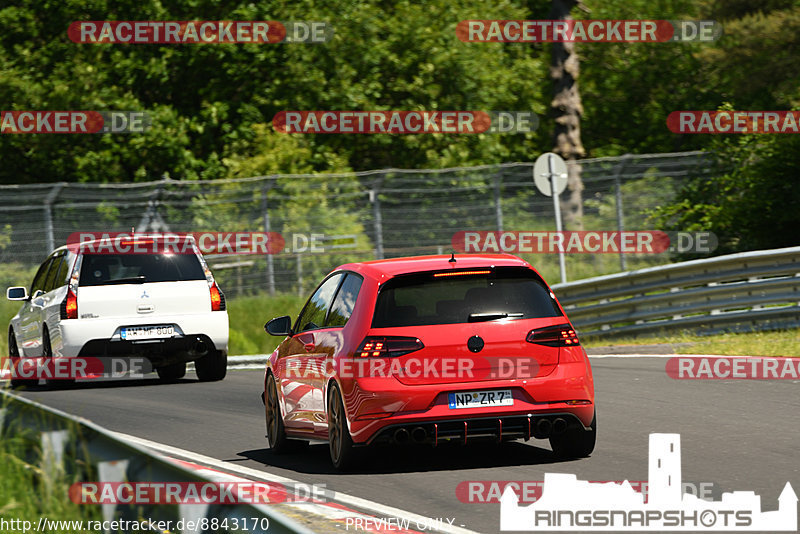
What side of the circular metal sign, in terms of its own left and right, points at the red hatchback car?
back

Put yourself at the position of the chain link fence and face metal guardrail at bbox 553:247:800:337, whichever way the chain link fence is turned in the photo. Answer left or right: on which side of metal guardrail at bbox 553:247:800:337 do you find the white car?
right

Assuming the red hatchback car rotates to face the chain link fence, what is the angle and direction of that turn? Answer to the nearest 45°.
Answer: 0° — it already faces it

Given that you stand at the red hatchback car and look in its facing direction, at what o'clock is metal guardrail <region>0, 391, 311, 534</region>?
The metal guardrail is roughly at 7 o'clock from the red hatchback car.

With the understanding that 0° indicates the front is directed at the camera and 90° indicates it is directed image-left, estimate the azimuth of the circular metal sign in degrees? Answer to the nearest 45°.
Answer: approximately 180°

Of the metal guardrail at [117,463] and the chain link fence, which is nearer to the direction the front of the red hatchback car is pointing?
the chain link fence

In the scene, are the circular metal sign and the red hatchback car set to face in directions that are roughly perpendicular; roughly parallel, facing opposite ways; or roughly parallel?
roughly parallel

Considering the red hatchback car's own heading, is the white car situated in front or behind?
in front

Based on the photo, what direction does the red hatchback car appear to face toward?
away from the camera

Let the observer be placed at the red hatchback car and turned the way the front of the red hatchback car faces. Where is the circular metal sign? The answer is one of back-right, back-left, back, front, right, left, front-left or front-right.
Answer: front
